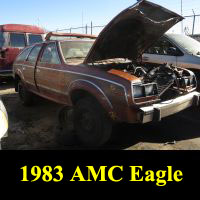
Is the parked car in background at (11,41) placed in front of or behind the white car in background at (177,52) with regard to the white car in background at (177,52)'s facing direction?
behind

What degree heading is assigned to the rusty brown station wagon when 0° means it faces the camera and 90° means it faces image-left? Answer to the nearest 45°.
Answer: approximately 315°

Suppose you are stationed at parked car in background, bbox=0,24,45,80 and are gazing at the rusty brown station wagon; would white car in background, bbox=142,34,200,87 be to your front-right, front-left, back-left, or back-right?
front-left

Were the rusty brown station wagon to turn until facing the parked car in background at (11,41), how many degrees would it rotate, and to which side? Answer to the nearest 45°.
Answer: approximately 180°

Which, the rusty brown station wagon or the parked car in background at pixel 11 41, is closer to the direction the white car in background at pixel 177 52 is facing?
the rusty brown station wagon

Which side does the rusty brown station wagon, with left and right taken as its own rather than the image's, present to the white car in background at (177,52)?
left

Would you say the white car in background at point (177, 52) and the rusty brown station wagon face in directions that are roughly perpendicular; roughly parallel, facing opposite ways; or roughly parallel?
roughly parallel

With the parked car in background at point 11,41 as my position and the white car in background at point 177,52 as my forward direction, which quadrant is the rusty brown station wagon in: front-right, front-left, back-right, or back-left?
front-right

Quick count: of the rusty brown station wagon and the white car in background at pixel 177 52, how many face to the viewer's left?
0
